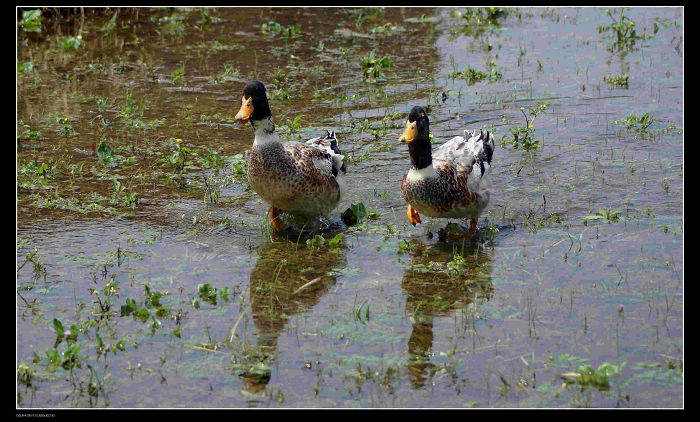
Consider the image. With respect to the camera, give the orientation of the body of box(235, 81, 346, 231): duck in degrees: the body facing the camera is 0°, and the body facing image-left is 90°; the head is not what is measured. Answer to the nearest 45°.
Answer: approximately 45°

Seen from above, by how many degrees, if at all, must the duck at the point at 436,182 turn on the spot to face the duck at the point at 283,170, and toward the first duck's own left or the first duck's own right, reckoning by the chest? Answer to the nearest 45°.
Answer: approximately 45° to the first duck's own right

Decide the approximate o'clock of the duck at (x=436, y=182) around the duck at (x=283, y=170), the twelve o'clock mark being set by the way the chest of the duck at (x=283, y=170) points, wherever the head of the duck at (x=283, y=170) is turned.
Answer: the duck at (x=436, y=182) is roughly at 8 o'clock from the duck at (x=283, y=170).

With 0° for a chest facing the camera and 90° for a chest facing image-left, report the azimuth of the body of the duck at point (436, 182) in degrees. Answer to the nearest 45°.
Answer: approximately 45°
